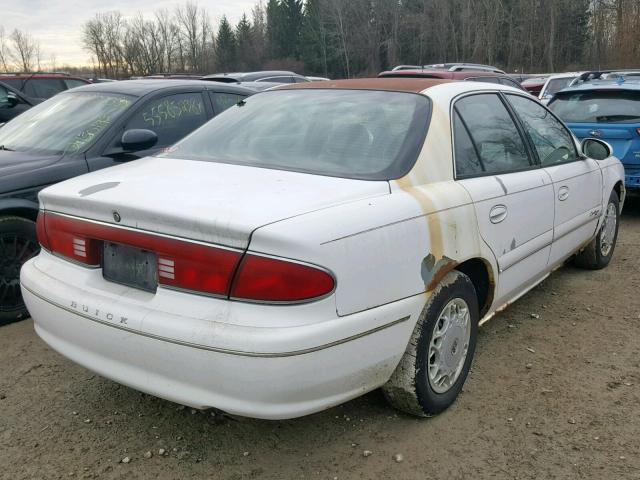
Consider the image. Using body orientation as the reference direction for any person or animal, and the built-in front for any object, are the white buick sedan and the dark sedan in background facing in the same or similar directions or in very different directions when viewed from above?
very different directions

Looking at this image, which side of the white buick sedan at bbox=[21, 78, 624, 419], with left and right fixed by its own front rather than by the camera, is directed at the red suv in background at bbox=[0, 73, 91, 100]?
left

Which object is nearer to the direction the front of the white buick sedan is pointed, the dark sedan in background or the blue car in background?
the blue car in background

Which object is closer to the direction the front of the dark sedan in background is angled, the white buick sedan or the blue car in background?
the white buick sedan

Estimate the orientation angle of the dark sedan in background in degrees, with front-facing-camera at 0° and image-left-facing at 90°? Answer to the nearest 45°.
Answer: approximately 45°

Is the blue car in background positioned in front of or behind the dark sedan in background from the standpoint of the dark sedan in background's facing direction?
behind

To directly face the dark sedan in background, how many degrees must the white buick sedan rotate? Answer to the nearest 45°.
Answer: approximately 90° to its left

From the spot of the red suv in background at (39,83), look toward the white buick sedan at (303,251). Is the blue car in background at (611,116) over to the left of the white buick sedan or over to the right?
left

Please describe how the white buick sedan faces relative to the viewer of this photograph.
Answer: facing away from the viewer and to the right of the viewer

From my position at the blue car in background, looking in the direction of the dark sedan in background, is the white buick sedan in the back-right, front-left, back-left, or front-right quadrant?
front-left
